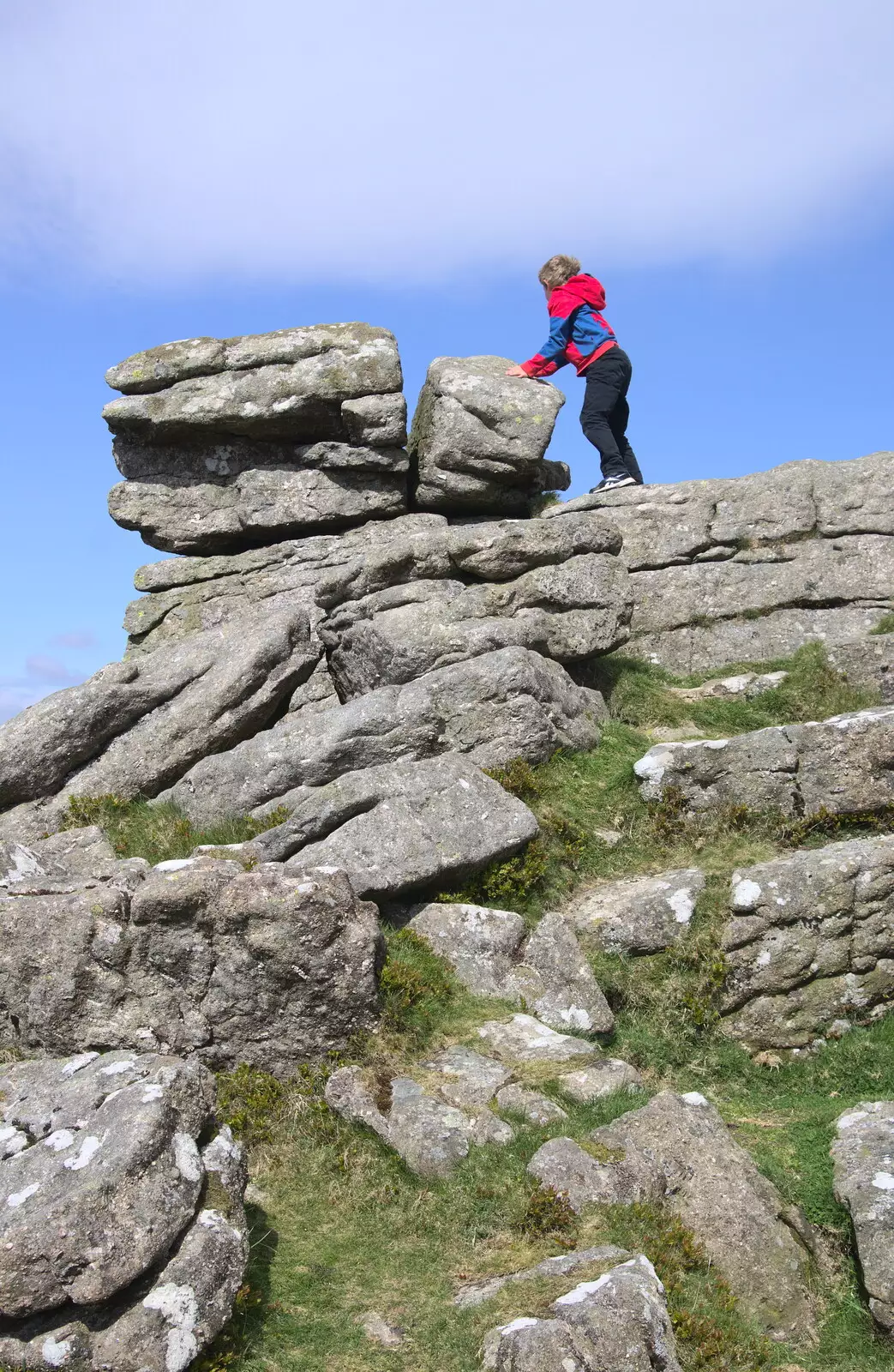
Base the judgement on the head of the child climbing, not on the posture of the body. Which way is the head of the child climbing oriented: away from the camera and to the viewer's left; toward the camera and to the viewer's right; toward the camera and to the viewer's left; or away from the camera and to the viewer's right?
away from the camera and to the viewer's left

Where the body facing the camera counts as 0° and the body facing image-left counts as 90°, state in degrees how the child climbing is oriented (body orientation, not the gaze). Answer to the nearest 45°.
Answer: approximately 90°

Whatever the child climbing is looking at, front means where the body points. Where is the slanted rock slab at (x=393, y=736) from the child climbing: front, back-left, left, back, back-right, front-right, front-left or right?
front-left

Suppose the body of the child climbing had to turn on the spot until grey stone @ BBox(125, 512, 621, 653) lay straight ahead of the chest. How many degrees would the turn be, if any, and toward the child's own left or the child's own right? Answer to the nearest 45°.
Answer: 0° — they already face it

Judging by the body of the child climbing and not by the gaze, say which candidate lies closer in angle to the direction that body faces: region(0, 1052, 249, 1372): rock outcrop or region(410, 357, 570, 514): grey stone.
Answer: the grey stone

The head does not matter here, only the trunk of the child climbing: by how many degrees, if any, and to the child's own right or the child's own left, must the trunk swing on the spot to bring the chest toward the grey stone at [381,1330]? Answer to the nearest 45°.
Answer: approximately 90° to the child's own left

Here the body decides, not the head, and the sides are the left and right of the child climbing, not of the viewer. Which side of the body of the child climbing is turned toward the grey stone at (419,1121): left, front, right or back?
left
